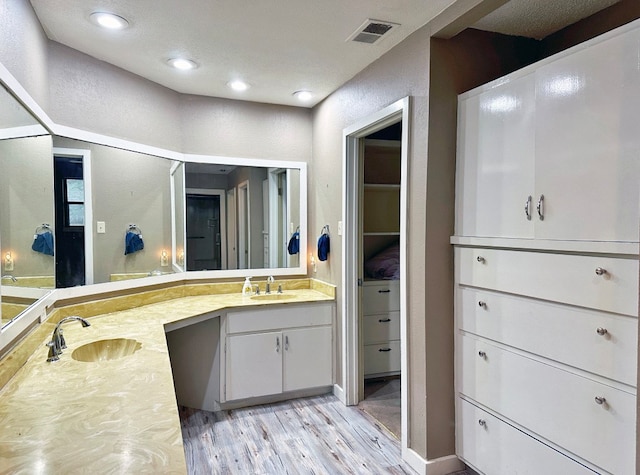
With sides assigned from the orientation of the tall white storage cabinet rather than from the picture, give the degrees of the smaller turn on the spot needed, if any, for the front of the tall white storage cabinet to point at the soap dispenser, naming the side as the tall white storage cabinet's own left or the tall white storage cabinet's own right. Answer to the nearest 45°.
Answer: approximately 45° to the tall white storage cabinet's own right

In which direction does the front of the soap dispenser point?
toward the camera

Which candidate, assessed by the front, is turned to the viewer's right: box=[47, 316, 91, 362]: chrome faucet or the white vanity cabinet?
the chrome faucet

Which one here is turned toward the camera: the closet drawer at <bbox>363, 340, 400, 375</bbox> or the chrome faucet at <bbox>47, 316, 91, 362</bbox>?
the closet drawer

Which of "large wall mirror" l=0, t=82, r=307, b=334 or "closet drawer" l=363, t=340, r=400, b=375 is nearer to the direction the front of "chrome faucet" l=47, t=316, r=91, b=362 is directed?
the closet drawer

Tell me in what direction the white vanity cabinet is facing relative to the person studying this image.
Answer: facing the viewer

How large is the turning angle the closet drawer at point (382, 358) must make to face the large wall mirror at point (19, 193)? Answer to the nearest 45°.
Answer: approximately 45° to its right

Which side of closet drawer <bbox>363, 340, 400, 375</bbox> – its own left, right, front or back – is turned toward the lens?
front

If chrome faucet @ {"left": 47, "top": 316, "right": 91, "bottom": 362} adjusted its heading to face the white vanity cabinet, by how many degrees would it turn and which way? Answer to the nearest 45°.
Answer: approximately 45° to its left

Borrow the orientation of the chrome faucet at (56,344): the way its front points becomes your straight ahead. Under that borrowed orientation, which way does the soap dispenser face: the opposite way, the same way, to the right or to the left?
to the right

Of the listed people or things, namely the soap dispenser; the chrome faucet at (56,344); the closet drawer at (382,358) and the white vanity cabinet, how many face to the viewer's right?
1

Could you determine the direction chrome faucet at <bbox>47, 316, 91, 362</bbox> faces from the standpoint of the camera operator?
facing to the right of the viewer

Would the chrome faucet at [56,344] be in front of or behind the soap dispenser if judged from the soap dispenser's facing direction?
in front

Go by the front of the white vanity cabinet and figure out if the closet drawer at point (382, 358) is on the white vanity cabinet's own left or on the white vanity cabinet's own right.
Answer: on the white vanity cabinet's own left
